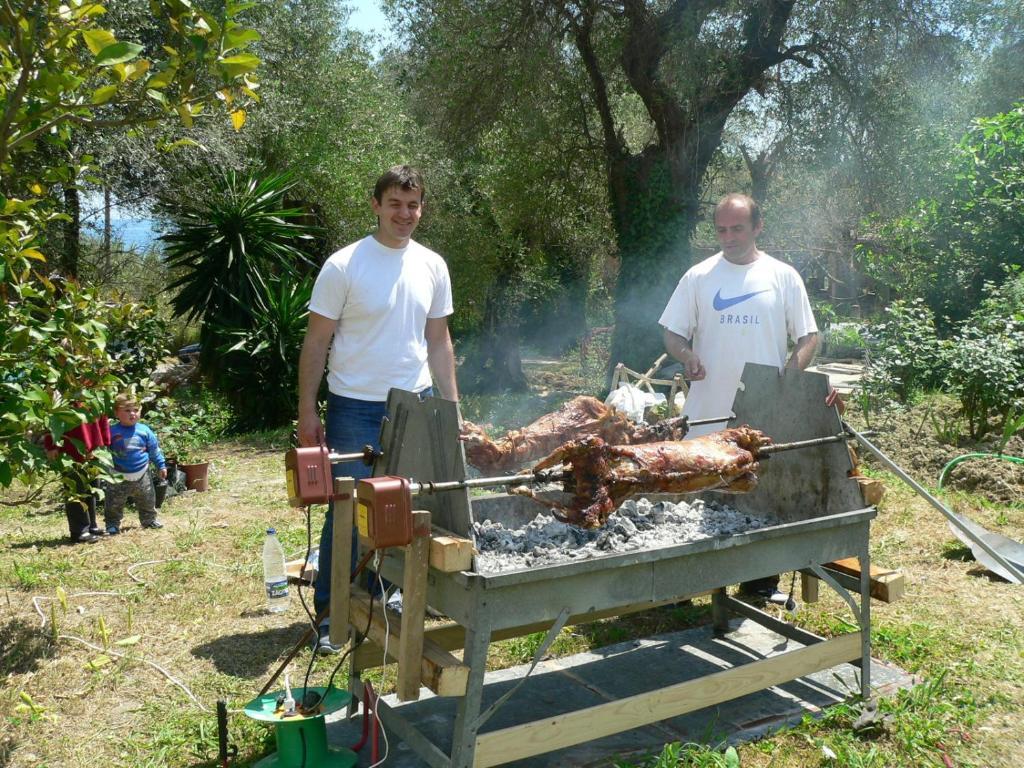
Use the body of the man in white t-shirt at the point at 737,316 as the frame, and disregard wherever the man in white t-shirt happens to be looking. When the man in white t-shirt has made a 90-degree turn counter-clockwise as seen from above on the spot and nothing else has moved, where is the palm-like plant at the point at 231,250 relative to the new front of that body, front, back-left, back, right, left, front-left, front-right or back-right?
back-left

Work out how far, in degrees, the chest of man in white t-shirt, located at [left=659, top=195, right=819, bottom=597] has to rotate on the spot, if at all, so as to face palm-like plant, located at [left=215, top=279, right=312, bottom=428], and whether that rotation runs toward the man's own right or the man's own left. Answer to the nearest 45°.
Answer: approximately 135° to the man's own right

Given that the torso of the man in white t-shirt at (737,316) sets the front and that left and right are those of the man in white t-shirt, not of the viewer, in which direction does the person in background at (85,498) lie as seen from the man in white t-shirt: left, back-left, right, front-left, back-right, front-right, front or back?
right

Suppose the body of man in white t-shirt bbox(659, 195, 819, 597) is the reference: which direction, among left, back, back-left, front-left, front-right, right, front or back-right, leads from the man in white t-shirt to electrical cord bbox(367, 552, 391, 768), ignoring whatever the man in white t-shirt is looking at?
front-right

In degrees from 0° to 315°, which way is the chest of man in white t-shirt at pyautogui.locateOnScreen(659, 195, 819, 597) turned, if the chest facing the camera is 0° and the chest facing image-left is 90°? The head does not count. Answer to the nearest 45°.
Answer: approximately 0°

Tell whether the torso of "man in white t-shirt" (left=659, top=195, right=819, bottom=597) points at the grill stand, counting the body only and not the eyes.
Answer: yes

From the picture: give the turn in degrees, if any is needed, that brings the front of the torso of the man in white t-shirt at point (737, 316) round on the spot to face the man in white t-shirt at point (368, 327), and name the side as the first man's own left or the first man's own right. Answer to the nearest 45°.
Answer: approximately 45° to the first man's own right

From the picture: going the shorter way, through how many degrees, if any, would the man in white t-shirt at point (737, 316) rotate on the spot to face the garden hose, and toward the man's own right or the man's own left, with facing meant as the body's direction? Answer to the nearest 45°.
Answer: approximately 135° to the man's own left

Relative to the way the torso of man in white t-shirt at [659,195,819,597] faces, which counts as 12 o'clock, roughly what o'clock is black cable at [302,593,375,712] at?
The black cable is roughly at 1 o'clock from the man in white t-shirt.

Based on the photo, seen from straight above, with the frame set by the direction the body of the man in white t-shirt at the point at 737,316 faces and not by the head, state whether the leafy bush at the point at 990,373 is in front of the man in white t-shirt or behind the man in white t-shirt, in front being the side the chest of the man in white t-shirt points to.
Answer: behind
